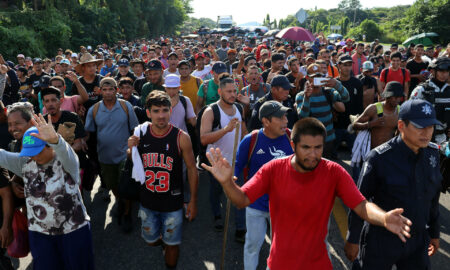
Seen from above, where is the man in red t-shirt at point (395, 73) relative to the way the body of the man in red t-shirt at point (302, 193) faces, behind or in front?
behind

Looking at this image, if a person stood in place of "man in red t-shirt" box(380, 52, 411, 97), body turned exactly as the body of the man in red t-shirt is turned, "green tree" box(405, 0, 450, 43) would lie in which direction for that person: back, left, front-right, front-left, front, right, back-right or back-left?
back

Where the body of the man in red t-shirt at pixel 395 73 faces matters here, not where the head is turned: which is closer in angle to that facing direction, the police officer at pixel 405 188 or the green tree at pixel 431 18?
the police officer

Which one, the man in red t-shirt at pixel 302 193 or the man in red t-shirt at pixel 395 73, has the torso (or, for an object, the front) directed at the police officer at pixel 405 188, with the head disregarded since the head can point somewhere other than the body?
the man in red t-shirt at pixel 395 73

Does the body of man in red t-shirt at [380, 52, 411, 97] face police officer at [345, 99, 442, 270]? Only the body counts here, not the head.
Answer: yes

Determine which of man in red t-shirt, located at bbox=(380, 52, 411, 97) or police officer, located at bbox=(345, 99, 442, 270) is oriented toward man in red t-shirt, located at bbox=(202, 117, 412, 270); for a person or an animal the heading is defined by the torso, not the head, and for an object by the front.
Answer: man in red t-shirt, located at bbox=(380, 52, 411, 97)

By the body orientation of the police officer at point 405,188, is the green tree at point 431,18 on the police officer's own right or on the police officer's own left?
on the police officer's own left

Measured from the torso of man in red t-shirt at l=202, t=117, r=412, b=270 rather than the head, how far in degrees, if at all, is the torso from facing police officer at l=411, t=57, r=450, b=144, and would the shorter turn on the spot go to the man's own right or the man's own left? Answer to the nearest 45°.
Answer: approximately 135° to the man's own left

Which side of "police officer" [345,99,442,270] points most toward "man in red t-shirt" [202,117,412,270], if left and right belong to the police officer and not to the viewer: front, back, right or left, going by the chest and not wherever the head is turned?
right

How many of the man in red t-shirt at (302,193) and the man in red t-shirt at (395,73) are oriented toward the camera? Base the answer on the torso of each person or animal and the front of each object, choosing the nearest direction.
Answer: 2

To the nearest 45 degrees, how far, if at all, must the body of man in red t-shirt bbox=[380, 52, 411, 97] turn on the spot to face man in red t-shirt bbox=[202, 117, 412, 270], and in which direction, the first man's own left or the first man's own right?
0° — they already face them

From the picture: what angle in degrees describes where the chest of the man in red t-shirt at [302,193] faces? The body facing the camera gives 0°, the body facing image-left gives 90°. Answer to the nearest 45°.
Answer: approximately 0°
